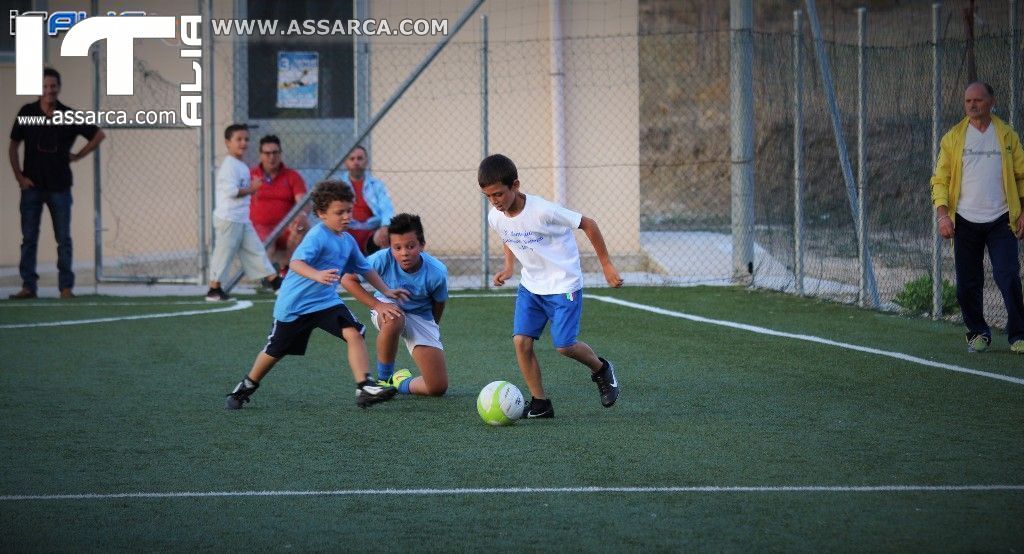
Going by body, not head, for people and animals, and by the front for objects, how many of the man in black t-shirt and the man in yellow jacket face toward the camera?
2

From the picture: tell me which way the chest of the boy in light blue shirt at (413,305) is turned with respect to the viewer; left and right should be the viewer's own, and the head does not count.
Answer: facing the viewer

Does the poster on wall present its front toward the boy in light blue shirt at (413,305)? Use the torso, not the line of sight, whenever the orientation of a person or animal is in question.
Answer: yes

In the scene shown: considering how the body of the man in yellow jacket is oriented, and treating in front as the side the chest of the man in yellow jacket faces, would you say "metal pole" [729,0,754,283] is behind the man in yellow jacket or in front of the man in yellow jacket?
behind

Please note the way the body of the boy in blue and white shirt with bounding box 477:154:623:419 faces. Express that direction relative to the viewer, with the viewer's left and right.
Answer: facing the viewer and to the left of the viewer

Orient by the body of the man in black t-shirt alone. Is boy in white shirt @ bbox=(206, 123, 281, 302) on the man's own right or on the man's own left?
on the man's own left

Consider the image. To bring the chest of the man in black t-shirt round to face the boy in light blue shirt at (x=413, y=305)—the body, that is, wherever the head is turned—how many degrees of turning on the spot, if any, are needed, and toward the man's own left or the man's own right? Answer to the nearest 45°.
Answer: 0° — they already face them

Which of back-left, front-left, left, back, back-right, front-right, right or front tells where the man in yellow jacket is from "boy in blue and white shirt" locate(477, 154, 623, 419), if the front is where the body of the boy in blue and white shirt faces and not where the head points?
back

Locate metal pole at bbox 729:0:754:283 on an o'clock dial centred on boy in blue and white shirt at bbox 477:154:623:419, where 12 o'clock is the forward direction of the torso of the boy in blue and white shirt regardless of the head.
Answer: The metal pole is roughly at 5 o'clock from the boy in blue and white shirt.

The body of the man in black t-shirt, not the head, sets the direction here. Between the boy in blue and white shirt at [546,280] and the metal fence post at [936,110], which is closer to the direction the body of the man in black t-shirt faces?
the boy in blue and white shirt

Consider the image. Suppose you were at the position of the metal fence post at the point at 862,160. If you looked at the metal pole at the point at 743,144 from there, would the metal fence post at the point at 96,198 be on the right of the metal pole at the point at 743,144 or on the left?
left

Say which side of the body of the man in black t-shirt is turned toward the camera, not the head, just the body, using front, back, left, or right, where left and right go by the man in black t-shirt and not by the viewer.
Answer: front

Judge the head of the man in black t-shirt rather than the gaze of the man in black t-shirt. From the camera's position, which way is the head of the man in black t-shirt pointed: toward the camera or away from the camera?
toward the camera

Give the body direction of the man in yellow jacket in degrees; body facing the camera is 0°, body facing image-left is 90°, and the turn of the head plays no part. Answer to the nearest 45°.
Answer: approximately 0°

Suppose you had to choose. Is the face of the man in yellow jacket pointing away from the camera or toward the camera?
toward the camera

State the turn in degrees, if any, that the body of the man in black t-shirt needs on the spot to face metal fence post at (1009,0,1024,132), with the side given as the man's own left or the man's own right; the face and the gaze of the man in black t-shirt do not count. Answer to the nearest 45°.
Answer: approximately 45° to the man's own left

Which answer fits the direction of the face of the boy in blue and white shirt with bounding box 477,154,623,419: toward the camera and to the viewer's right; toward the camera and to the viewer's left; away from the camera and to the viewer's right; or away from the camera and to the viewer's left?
toward the camera and to the viewer's left
